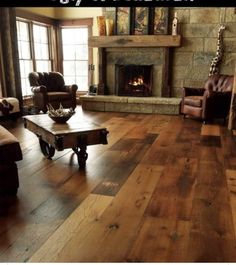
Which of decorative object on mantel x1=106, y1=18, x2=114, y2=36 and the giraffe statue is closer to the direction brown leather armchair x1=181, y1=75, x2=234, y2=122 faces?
the decorative object on mantel

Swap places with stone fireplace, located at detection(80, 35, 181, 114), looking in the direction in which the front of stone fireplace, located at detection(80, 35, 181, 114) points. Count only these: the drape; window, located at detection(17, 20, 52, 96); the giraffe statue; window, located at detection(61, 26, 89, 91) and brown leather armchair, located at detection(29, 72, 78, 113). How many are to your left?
1

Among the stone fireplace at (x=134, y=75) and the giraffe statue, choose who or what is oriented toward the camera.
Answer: the stone fireplace

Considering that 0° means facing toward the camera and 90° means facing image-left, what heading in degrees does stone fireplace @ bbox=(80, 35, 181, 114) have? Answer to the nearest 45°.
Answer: approximately 0°

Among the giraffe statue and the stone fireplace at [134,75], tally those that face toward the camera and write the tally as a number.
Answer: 1

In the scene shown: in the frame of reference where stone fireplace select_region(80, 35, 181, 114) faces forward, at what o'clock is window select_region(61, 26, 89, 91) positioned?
The window is roughly at 4 o'clock from the stone fireplace.

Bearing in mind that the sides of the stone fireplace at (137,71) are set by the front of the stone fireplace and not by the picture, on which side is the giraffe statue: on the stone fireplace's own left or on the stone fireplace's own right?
on the stone fireplace's own left

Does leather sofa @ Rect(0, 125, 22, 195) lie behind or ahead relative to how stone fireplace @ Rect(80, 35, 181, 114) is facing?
ahead

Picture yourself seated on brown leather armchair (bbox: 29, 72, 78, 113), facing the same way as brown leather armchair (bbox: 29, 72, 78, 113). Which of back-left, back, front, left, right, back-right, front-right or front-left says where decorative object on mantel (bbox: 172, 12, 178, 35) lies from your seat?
front-left

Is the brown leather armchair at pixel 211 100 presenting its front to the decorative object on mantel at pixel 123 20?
no

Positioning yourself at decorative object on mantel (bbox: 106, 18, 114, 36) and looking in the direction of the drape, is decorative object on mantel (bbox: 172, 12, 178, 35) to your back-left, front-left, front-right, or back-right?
back-left

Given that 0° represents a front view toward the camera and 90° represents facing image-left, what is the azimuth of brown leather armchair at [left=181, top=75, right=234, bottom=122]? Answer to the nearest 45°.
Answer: approximately 45°

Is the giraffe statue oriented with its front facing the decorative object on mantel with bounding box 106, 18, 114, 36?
no
